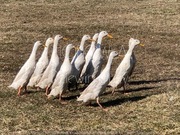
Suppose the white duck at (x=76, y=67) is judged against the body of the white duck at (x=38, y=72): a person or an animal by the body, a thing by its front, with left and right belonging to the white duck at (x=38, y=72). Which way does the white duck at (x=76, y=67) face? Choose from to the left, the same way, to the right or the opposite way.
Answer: the same way

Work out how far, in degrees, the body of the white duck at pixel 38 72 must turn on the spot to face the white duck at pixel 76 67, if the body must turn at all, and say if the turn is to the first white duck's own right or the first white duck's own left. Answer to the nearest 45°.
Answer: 0° — it already faces it

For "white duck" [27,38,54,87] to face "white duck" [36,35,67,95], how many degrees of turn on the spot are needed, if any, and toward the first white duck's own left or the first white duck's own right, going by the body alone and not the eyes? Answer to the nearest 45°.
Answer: approximately 45° to the first white duck's own right

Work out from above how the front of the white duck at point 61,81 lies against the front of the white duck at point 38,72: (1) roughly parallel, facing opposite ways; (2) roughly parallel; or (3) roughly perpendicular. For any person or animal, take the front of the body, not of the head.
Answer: roughly parallel

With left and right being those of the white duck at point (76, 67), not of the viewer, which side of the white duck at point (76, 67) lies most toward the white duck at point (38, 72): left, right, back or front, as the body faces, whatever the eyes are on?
back

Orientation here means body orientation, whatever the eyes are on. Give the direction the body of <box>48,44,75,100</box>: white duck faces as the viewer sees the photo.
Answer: to the viewer's right

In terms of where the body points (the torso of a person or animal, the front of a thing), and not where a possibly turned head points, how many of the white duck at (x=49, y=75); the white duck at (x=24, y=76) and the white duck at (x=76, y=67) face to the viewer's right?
3

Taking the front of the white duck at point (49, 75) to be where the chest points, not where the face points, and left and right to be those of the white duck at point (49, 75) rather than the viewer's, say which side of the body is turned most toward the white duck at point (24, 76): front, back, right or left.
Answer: back

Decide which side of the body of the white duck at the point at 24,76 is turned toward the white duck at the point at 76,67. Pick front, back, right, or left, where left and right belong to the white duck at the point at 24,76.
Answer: front

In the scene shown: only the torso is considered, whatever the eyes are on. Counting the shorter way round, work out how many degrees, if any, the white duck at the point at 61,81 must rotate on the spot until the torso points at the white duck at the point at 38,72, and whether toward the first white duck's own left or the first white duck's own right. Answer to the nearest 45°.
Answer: approximately 135° to the first white duck's own left

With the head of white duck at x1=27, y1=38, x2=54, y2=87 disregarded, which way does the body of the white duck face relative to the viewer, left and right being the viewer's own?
facing to the right of the viewer

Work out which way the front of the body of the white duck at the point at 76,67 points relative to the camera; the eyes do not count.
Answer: to the viewer's right

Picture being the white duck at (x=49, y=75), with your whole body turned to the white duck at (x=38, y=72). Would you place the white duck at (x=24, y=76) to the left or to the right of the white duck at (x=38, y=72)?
left

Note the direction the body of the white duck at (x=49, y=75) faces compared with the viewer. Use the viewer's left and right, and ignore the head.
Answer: facing to the right of the viewer
